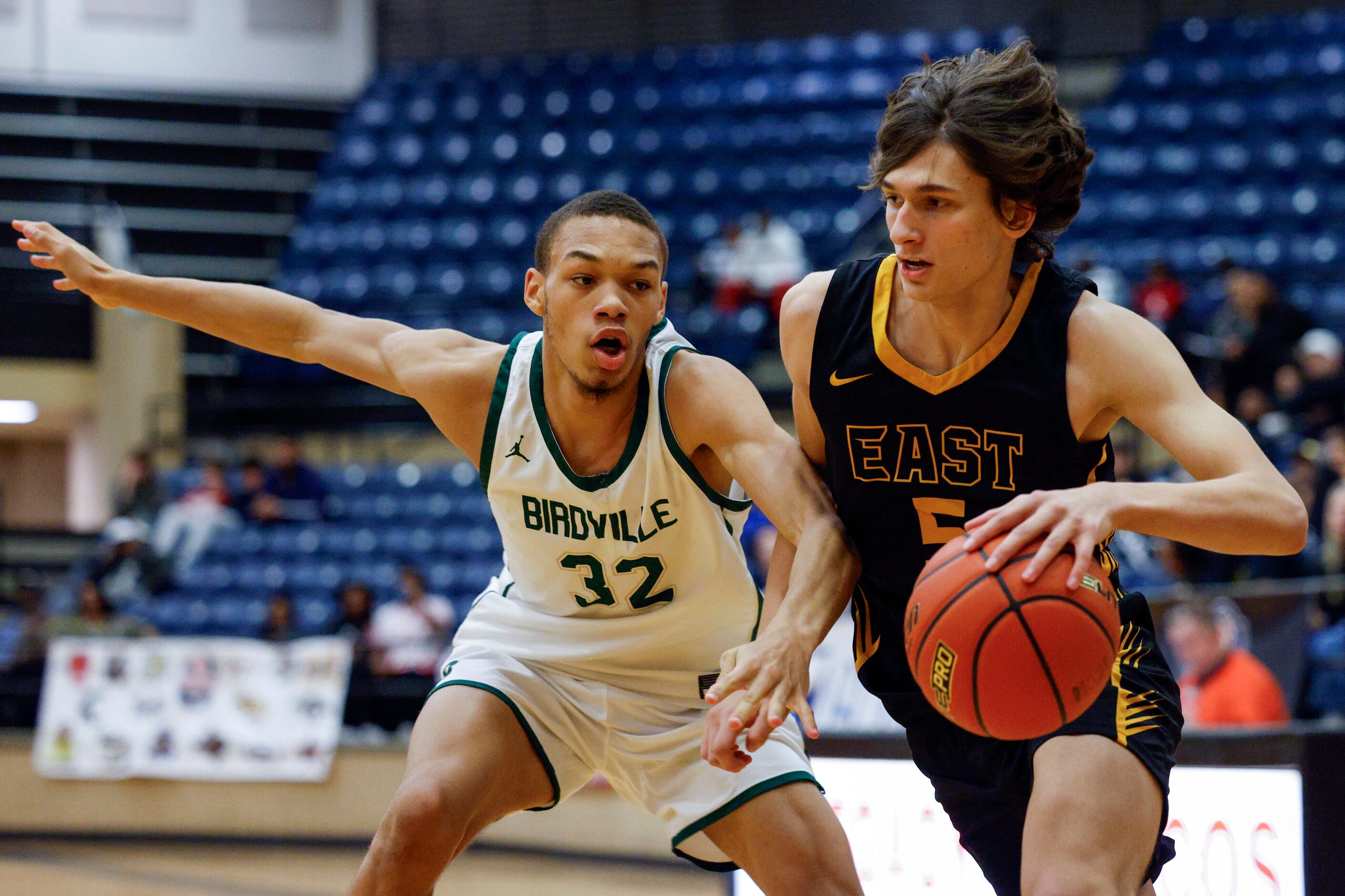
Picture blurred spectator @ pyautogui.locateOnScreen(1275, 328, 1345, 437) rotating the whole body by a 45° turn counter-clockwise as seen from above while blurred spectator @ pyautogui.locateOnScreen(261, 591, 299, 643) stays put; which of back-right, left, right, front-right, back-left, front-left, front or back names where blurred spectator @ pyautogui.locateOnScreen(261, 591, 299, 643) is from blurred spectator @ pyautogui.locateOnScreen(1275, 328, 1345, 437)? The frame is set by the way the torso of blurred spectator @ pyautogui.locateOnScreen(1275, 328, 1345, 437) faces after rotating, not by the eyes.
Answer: back-right

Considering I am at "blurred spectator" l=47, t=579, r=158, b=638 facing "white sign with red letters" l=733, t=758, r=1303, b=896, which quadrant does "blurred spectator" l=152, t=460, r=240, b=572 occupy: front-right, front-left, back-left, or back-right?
back-left

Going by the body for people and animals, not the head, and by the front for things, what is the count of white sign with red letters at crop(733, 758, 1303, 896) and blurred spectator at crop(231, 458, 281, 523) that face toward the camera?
2

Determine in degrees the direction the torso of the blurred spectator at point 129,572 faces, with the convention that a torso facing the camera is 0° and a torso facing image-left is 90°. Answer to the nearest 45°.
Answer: approximately 0°

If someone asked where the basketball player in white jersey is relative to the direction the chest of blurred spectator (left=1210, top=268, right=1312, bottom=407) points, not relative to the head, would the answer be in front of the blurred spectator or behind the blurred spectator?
in front

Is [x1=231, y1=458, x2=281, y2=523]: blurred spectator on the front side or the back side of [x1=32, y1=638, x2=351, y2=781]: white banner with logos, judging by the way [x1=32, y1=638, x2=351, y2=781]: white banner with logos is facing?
on the back side

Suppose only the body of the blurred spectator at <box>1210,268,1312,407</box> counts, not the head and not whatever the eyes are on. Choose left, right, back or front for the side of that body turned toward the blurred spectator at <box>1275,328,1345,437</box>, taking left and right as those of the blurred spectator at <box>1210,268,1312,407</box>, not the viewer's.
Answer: left

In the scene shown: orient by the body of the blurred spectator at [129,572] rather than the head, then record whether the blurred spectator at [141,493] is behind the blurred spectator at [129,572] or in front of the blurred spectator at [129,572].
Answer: behind

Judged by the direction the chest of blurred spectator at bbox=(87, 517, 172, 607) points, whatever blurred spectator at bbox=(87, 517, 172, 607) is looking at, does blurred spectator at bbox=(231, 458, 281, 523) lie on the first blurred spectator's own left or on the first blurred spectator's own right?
on the first blurred spectator's own left
